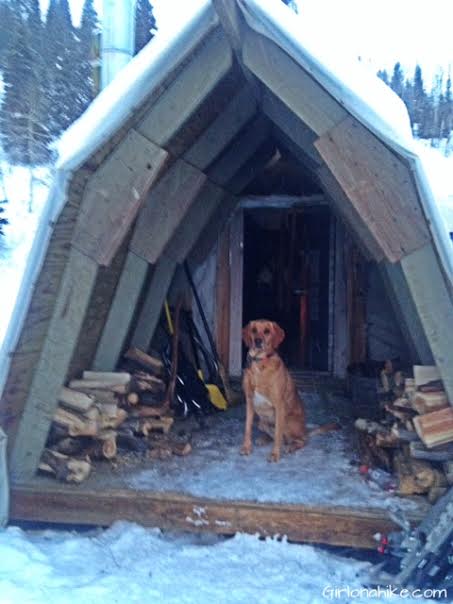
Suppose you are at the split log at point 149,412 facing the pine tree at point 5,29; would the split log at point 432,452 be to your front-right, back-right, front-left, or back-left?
back-right

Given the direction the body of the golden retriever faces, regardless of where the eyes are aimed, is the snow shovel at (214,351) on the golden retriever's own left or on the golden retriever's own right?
on the golden retriever's own right

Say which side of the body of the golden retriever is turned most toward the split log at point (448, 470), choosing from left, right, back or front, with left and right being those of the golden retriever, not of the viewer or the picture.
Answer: left

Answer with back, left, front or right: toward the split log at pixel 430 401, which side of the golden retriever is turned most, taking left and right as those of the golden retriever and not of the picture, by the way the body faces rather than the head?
left

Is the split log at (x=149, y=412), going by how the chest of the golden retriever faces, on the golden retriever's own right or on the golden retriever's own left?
on the golden retriever's own right

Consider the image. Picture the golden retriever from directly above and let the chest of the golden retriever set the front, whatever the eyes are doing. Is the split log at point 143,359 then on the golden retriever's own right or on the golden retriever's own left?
on the golden retriever's own right

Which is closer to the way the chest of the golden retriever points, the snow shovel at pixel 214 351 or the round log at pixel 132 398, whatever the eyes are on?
the round log

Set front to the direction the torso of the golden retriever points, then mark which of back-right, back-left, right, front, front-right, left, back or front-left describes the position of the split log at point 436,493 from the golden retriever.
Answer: left

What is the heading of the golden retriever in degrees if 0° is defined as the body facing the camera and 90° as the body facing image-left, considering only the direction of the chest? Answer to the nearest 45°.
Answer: approximately 45°

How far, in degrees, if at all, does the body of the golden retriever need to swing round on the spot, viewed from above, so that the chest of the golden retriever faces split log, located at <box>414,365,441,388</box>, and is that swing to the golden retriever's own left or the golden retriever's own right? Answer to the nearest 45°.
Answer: approximately 90° to the golden retriever's own left

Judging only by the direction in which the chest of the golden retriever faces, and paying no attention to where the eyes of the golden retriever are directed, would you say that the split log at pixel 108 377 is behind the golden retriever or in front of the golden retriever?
in front
